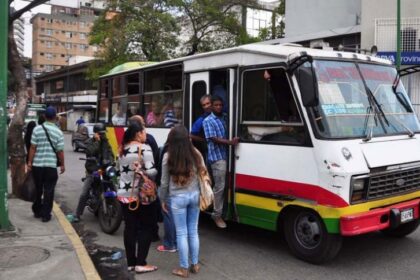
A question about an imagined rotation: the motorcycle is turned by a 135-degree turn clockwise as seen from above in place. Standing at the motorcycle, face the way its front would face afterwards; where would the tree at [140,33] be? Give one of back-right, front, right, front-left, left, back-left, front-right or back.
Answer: right

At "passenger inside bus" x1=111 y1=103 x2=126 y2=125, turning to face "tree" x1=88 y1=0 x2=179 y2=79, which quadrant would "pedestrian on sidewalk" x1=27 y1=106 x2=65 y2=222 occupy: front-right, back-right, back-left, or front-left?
back-left

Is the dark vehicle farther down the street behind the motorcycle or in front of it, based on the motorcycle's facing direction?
behind

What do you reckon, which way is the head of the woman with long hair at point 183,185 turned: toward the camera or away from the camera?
away from the camera
